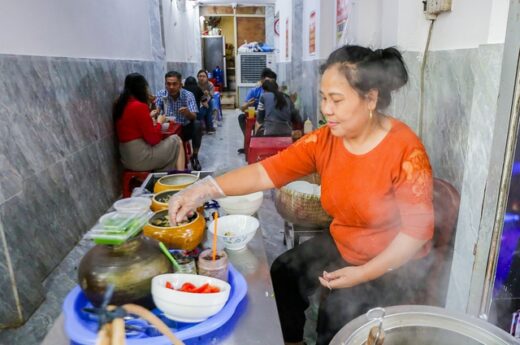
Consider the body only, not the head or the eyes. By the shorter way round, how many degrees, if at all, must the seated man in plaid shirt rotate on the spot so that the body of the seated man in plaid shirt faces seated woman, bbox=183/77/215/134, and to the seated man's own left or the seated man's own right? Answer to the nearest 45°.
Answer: approximately 180°

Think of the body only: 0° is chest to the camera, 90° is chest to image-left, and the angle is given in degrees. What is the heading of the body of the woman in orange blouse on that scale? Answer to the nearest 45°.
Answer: approximately 45°

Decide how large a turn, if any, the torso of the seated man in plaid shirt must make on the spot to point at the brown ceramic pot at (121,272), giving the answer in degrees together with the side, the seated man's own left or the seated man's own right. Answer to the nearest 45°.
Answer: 0° — they already face it

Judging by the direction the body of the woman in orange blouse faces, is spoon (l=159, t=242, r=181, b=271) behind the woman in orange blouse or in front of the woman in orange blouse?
in front

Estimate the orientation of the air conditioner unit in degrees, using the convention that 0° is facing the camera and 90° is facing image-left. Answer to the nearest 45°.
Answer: approximately 0°

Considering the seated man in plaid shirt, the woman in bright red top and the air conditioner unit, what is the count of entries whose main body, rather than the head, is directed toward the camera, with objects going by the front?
2

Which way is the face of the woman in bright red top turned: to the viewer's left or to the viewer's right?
to the viewer's right

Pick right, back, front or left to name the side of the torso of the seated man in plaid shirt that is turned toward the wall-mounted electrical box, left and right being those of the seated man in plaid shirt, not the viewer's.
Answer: front

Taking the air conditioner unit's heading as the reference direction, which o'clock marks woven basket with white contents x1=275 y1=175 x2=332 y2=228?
The woven basket with white contents is roughly at 12 o'clock from the air conditioner unit.

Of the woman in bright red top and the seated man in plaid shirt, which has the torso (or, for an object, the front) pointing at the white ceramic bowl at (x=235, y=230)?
the seated man in plaid shirt

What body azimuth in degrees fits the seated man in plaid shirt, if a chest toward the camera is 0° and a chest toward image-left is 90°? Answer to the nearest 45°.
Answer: approximately 0°

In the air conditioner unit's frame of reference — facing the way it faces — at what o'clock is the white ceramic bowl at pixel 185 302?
The white ceramic bowl is roughly at 12 o'clock from the air conditioner unit.
